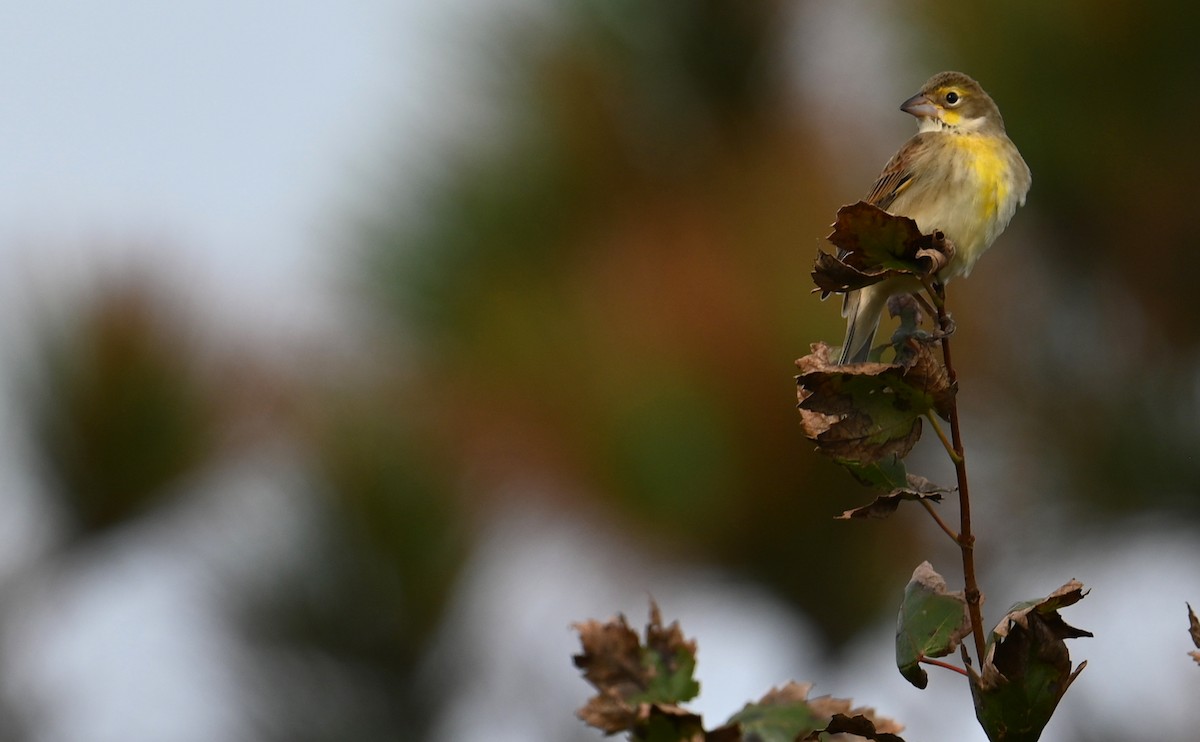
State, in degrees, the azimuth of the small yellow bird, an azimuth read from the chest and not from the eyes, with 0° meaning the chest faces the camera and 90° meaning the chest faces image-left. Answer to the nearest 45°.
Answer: approximately 315°

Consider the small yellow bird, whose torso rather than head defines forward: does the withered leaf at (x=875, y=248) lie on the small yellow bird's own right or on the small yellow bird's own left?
on the small yellow bird's own right
